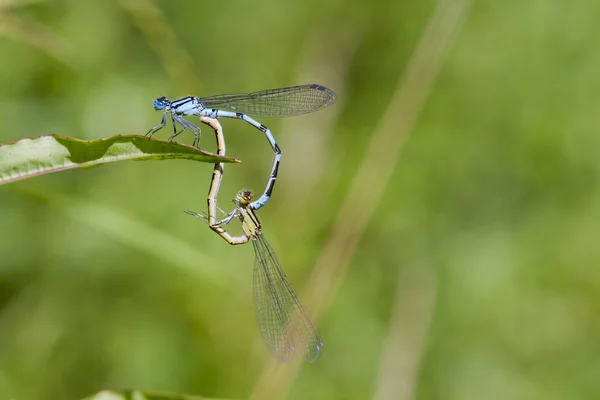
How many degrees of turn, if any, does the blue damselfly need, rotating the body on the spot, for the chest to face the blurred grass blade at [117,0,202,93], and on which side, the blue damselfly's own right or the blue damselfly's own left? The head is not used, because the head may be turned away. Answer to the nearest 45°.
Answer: approximately 45° to the blue damselfly's own right

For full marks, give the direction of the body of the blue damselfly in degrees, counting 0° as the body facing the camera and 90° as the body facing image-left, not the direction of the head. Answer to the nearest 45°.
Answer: approximately 90°

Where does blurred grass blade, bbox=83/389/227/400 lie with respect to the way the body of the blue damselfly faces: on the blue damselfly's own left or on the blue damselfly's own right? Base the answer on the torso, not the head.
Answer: on the blue damselfly's own left
